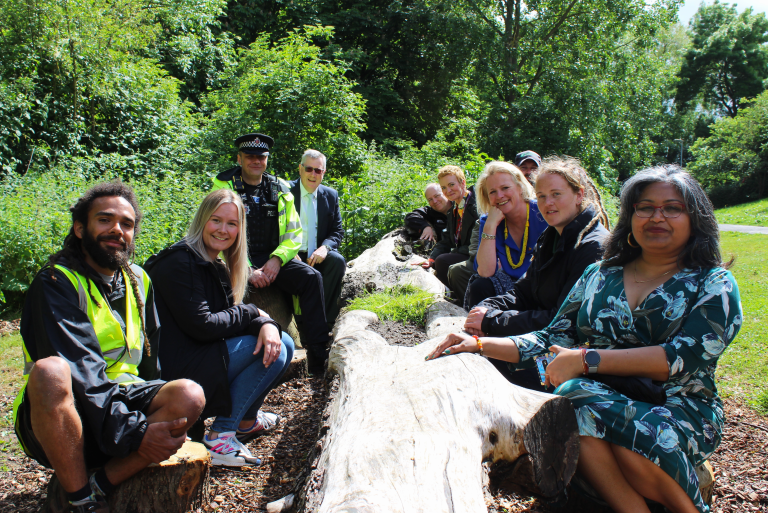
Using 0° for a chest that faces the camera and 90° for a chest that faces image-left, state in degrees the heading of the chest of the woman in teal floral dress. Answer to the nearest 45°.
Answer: approximately 45°

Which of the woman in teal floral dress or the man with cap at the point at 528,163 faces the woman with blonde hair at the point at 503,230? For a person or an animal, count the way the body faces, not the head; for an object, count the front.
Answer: the man with cap

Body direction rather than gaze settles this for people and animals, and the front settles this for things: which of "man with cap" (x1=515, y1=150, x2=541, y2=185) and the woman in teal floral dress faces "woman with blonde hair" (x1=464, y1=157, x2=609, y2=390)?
the man with cap

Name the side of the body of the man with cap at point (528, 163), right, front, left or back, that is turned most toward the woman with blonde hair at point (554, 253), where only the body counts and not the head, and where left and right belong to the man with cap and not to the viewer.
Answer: front

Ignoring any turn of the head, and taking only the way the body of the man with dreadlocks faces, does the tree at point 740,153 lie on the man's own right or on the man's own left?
on the man's own left

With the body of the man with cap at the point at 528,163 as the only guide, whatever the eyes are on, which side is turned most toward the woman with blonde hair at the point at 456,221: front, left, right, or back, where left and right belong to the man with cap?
right

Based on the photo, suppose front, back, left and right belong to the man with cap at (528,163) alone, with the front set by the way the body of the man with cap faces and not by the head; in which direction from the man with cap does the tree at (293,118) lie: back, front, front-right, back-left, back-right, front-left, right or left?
back-right

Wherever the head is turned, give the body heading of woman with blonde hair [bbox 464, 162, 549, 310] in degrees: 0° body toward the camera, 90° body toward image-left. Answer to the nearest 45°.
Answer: approximately 45°

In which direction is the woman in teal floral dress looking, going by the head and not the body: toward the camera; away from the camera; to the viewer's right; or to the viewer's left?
toward the camera

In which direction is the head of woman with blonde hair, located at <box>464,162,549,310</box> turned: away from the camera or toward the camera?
toward the camera

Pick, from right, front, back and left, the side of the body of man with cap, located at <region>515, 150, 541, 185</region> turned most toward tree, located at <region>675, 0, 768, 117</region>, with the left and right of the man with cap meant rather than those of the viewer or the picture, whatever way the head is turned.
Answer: back

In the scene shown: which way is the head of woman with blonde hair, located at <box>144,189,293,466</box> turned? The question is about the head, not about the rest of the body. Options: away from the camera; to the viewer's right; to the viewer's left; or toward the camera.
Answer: toward the camera

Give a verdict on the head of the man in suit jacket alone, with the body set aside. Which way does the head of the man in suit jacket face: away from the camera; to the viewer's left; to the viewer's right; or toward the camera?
toward the camera

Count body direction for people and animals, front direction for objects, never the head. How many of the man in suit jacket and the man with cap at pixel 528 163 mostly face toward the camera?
2

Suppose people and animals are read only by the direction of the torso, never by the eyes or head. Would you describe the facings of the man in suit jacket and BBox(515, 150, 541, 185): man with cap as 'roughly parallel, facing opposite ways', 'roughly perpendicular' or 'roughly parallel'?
roughly parallel

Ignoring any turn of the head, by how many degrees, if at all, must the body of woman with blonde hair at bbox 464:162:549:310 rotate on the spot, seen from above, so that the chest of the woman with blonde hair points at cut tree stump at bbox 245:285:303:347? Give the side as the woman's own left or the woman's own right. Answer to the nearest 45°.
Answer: approximately 45° to the woman's own right

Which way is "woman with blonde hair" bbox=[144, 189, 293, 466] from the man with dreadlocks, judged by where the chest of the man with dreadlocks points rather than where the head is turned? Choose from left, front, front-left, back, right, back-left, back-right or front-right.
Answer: left

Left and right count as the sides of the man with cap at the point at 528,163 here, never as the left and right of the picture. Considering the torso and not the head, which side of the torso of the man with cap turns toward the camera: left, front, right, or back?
front

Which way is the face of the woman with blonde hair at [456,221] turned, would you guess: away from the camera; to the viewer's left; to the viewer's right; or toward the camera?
toward the camera
